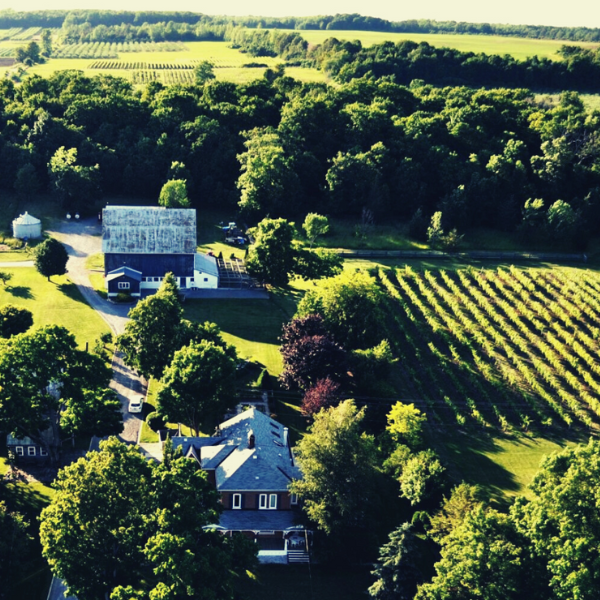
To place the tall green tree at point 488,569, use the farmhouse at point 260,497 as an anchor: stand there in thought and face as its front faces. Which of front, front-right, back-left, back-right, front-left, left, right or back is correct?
front-left

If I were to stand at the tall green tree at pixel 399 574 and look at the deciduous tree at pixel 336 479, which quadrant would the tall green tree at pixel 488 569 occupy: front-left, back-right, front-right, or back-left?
back-right

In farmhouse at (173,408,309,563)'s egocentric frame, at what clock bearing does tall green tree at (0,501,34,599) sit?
The tall green tree is roughly at 2 o'clock from the farmhouse.

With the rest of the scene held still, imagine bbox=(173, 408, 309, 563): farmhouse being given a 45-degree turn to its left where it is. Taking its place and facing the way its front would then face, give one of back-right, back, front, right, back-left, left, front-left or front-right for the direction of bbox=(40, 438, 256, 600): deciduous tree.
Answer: right

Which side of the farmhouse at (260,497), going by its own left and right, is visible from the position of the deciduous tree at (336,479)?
left

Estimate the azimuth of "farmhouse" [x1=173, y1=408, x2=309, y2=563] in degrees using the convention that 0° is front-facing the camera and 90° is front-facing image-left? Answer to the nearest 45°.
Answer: approximately 0°

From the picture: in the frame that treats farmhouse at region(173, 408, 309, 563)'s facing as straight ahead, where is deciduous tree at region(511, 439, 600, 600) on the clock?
The deciduous tree is roughly at 10 o'clock from the farmhouse.
